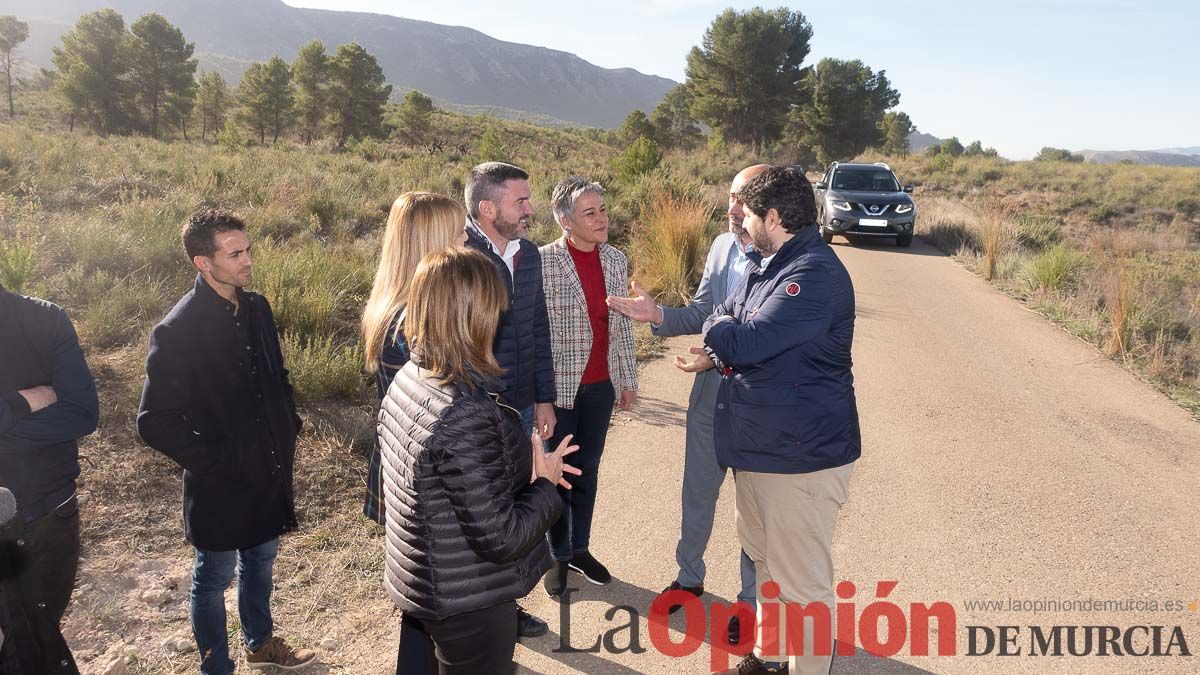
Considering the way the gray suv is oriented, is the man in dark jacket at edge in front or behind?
in front

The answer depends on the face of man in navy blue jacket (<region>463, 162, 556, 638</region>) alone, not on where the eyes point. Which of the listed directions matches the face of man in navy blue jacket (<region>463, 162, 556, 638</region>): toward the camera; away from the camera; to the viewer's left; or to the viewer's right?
to the viewer's right

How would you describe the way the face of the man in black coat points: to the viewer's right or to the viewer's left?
to the viewer's right

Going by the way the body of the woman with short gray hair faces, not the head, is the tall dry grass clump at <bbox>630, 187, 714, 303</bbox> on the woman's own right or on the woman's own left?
on the woman's own left

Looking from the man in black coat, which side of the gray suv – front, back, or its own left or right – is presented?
front

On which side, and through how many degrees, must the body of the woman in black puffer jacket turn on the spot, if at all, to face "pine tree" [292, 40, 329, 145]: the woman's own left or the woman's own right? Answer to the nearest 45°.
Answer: approximately 45° to the woman's own left

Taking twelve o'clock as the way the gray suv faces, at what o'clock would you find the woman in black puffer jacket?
The woman in black puffer jacket is roughly at 12 o'clock from the gray suv.

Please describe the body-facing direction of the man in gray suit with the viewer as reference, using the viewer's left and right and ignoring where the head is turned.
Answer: facing the viewer and to the left of the viewer

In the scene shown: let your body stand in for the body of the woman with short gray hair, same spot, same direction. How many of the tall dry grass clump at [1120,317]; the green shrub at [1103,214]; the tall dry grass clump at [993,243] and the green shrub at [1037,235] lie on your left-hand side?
4

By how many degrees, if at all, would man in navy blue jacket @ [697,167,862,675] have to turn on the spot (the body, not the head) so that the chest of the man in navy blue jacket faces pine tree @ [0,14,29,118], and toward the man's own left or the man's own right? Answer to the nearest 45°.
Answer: approximately 45° to the man's own right

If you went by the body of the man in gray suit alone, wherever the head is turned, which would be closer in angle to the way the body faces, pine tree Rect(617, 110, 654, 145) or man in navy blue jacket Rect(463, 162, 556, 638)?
the man in navy blue jacket

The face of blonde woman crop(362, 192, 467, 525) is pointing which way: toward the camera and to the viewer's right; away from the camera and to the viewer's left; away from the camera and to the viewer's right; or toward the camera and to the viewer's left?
away from the camera and to the viewer's right

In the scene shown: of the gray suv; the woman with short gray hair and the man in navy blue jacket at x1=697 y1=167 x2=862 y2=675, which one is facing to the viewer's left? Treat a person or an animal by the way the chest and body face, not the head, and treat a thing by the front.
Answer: the man in navy blue jacket

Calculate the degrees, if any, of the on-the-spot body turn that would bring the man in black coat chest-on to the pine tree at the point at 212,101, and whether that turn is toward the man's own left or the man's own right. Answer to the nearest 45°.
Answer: approximately 135° to the man's own left

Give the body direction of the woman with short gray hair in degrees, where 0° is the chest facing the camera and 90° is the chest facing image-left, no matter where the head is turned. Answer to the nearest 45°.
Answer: approximately 315°

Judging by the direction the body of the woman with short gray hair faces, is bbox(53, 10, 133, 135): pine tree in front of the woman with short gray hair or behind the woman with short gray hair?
behind

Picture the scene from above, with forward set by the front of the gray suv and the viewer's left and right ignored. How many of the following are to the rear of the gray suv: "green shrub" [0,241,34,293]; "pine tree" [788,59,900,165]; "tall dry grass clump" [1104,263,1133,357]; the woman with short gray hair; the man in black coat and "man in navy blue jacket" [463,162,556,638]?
1

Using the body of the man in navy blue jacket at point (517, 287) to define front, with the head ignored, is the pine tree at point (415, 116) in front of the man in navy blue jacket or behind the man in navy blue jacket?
behind

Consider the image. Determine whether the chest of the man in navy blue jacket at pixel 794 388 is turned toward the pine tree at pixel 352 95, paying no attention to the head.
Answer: no
